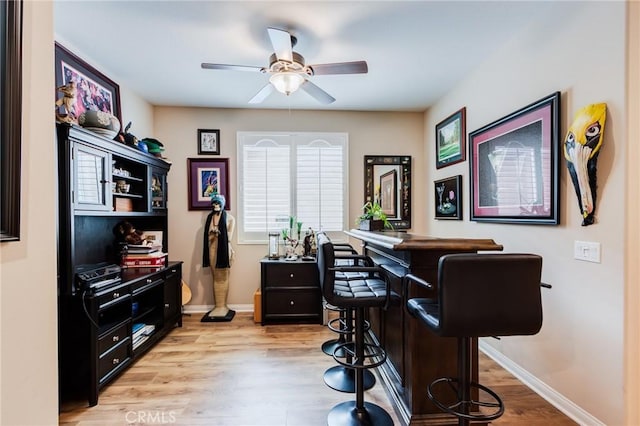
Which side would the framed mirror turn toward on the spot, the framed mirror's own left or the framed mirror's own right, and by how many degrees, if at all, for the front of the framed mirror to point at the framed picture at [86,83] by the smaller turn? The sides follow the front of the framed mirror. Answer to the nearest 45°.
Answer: approximately 45° to the framed mirror's own right

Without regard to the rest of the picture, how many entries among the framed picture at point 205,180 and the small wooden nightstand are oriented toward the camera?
2

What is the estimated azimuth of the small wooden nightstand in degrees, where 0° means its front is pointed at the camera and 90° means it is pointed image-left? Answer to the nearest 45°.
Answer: approximately 0°

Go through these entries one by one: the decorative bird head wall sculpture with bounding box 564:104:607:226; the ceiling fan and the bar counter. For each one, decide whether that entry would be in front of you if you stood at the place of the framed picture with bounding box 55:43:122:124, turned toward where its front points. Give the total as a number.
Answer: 3

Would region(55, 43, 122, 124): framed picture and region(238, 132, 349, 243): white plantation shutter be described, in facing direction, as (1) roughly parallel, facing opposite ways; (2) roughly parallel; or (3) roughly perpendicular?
roughly perpendicular

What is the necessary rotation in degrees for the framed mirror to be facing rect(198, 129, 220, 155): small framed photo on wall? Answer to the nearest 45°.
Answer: approximately 90° to its right

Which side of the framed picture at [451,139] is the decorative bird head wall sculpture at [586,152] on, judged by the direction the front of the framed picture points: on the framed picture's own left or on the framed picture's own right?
on the framed picture's own left

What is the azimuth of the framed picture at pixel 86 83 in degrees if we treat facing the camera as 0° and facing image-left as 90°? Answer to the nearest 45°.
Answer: approximately 315°

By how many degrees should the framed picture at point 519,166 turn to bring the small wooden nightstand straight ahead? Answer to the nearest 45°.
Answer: approximately 45° to its right

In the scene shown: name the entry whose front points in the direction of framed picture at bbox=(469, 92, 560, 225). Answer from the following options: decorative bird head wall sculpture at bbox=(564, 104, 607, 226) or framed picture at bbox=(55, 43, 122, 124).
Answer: framed picture at bbox=(55, 43, 122, 124)
